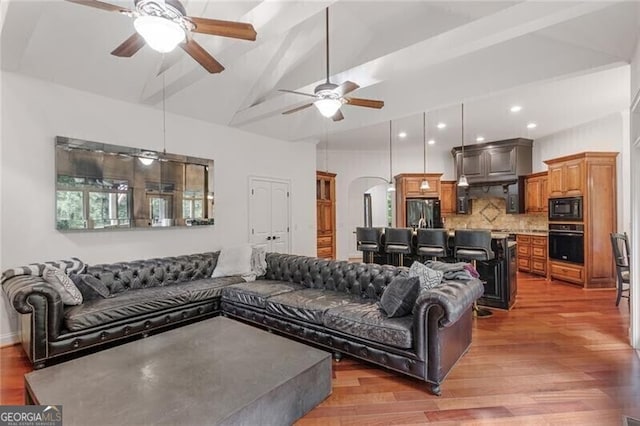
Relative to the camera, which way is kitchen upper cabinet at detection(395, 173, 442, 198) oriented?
toward the camera

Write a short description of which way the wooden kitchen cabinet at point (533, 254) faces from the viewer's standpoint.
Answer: facing the viewer and to the left of the viewer

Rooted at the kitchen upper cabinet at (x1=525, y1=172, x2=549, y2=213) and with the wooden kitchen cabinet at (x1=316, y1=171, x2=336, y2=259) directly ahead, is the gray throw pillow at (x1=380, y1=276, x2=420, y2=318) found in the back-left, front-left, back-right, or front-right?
front-left

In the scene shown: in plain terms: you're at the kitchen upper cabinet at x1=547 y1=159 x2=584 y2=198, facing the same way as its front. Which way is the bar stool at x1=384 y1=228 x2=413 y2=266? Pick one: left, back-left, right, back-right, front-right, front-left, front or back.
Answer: front

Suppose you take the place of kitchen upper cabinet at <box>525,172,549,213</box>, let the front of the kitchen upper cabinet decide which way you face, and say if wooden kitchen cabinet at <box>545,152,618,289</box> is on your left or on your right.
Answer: on your left

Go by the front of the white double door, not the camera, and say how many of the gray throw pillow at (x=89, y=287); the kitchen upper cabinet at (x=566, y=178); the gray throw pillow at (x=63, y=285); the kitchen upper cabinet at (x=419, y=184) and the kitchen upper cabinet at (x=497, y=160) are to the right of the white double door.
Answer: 2

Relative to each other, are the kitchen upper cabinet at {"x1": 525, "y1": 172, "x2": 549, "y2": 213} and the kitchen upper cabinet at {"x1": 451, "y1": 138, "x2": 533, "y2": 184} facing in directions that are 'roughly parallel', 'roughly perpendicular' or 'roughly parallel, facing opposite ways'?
roughly parallel

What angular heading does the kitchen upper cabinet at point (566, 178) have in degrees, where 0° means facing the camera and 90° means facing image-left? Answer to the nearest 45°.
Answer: approximately 45°

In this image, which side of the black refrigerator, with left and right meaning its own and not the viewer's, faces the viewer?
front

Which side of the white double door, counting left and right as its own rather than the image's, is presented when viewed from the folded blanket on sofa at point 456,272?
front

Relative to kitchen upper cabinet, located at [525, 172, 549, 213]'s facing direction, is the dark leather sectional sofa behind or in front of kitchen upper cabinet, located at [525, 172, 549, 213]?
in front
